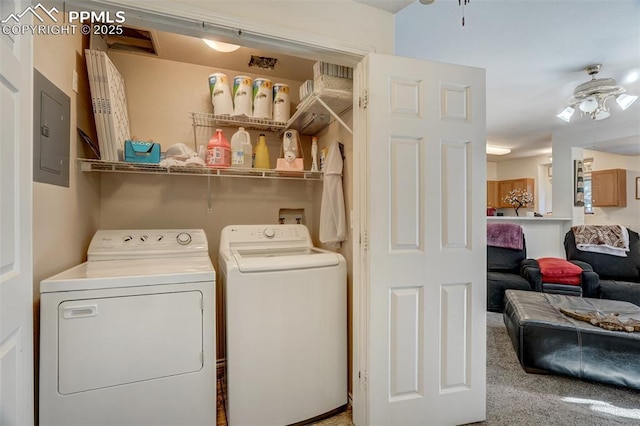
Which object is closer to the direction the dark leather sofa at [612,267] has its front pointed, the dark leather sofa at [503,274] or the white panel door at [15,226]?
the white panel door

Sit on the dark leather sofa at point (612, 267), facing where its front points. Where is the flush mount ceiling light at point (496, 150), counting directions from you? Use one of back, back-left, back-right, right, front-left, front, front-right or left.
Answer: back-right

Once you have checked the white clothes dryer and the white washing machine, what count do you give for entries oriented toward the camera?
2

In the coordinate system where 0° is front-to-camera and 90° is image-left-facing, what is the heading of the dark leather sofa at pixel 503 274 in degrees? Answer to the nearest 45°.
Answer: approximately 315°

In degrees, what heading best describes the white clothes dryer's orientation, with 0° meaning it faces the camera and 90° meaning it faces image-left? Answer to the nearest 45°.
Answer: approximately 0°

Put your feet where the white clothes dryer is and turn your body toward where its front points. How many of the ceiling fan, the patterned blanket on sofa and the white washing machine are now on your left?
3

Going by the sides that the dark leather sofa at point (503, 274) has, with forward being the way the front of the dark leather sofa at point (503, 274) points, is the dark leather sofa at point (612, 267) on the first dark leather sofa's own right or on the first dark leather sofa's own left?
on the first dark leather sofa's own left

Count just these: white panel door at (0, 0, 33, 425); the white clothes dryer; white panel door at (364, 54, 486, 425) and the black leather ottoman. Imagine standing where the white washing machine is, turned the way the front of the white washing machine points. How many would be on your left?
2
